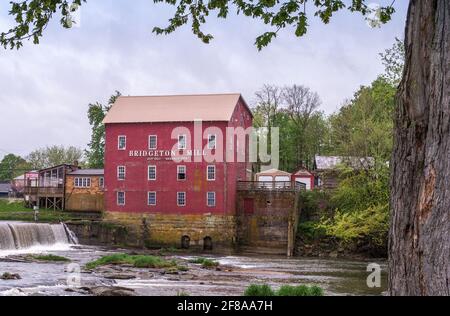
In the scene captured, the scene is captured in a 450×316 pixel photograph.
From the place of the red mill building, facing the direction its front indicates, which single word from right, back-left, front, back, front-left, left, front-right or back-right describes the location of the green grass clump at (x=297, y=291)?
front

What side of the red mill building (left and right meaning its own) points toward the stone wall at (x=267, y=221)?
left

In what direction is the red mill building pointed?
toward the camera

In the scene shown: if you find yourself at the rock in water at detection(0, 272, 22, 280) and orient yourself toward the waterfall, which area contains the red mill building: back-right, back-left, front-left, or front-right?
front-right

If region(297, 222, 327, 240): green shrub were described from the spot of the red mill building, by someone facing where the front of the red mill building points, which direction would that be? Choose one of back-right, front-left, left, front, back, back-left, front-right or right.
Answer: left

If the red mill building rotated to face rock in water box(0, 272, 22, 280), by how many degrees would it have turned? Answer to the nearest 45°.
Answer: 0° — it already faces it

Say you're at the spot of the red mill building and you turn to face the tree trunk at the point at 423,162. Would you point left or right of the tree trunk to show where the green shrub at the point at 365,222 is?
left

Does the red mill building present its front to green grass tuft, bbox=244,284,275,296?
yes

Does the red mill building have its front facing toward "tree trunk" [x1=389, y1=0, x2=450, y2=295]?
yes

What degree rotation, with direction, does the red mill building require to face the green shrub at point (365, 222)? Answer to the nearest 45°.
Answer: approximately 45° to its left

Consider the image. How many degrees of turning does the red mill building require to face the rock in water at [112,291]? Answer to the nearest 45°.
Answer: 0° — it already faces it

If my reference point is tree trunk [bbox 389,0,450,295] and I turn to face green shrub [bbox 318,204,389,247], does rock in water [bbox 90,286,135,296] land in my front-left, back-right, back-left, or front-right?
front-left
